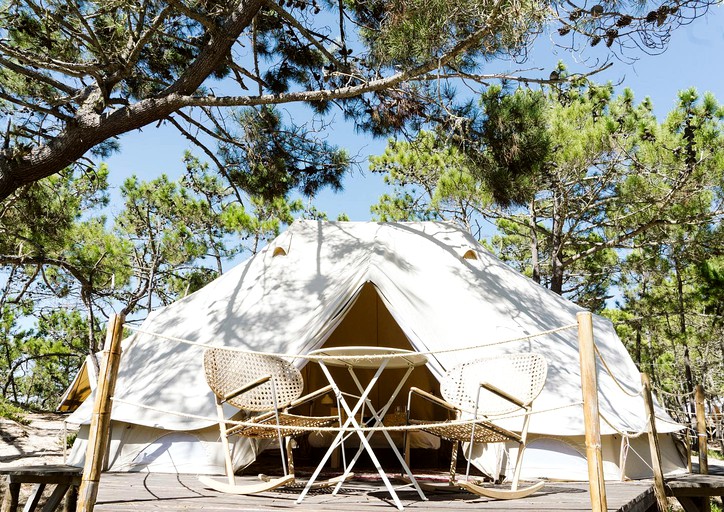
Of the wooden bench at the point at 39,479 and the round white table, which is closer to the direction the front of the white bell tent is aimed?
the round white table

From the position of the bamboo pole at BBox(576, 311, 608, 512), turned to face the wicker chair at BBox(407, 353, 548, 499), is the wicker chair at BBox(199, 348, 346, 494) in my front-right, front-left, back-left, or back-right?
front-left

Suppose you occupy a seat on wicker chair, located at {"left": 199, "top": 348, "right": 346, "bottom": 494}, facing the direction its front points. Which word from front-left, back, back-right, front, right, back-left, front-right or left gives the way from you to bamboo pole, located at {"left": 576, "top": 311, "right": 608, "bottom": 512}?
front

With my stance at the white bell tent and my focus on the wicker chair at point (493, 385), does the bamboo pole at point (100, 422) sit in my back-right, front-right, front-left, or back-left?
front-right

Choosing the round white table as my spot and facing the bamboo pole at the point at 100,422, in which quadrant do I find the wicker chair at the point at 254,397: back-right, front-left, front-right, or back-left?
front-right

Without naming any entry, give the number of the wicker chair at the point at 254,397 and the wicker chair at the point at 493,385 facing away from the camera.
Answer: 0

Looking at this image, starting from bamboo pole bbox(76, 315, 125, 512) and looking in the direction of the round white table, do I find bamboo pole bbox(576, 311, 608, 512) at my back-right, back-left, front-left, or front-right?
front-right

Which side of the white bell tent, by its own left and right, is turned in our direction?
front

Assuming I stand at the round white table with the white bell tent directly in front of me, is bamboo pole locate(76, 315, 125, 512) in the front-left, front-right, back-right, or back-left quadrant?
back-left

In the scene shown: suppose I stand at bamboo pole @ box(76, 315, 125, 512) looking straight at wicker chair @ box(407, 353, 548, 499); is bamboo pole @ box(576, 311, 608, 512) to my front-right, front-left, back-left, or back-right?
front-right

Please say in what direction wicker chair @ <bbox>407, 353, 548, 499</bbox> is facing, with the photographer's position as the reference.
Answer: facing the viewer and to the left of the viewer

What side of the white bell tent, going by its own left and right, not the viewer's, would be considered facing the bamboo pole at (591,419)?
front

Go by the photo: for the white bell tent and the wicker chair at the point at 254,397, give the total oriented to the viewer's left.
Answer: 0

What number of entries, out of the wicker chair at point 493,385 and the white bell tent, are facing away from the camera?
0

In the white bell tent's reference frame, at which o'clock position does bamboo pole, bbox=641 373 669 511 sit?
The bamboo pole is roughly at 10 o'clock from the white bell tent.

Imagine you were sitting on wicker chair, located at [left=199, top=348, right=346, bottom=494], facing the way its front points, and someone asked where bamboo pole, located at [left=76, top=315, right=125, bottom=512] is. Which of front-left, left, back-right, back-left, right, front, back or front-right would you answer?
right

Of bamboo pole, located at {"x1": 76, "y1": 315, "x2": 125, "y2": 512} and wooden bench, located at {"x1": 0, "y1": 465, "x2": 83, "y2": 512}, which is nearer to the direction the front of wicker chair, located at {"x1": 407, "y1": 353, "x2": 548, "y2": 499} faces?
the bamboo pole
